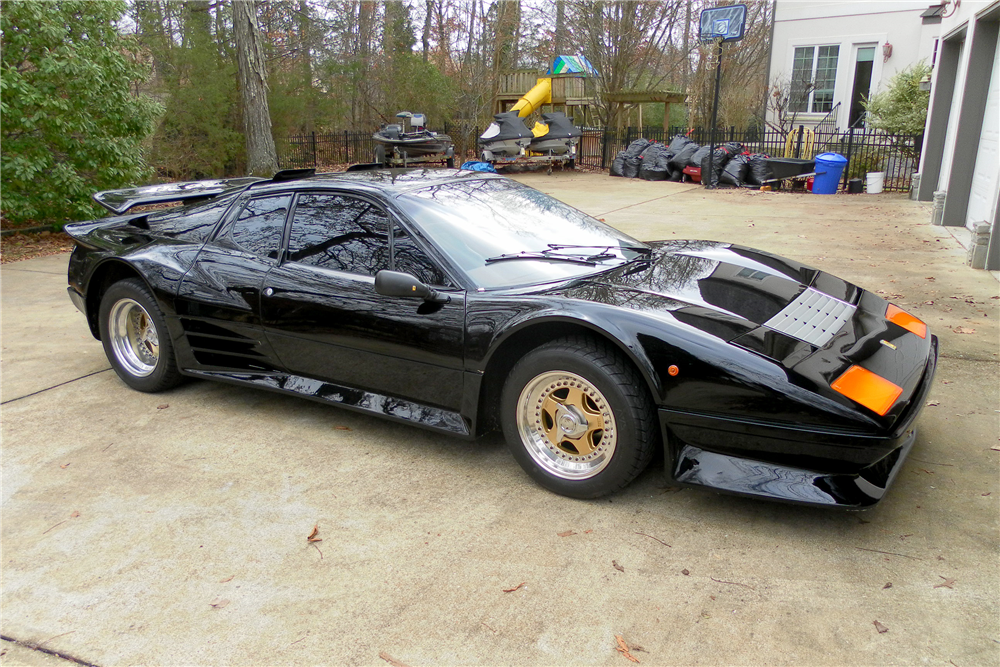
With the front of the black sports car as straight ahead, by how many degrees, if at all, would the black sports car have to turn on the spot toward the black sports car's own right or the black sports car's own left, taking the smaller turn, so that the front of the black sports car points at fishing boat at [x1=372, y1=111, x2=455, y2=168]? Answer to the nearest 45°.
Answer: approximately 135° to the black sports car's own left

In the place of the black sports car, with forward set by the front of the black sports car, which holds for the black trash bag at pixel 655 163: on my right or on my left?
on my left

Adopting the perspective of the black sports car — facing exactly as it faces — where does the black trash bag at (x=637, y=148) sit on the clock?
The black trash bag is roughly at 8 o'clock from the black sports car.

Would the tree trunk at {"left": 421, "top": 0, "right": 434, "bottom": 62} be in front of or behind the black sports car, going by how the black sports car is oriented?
behind

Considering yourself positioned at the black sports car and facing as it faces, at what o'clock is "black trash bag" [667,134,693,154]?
The black trash bag is roughly at 8 o'clock from the black sports car.

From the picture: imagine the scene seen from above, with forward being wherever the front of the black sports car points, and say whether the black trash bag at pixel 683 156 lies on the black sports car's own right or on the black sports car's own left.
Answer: on the black sports car's own left

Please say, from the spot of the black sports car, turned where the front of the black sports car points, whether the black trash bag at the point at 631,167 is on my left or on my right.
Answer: on my left

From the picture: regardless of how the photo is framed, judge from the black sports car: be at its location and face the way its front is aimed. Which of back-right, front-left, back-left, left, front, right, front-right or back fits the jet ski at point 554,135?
back-left

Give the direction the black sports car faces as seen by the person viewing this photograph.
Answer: facing the viewer and to the right of the viewer

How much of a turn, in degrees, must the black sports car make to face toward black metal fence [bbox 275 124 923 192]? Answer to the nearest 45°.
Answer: approximately 135° to its left

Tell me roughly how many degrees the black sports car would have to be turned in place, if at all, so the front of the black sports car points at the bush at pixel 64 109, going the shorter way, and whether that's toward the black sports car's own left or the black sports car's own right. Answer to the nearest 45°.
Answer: approximately 180°

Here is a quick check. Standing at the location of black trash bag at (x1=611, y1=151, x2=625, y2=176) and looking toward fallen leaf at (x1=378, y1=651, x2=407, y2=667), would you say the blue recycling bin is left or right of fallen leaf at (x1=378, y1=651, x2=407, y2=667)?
left
